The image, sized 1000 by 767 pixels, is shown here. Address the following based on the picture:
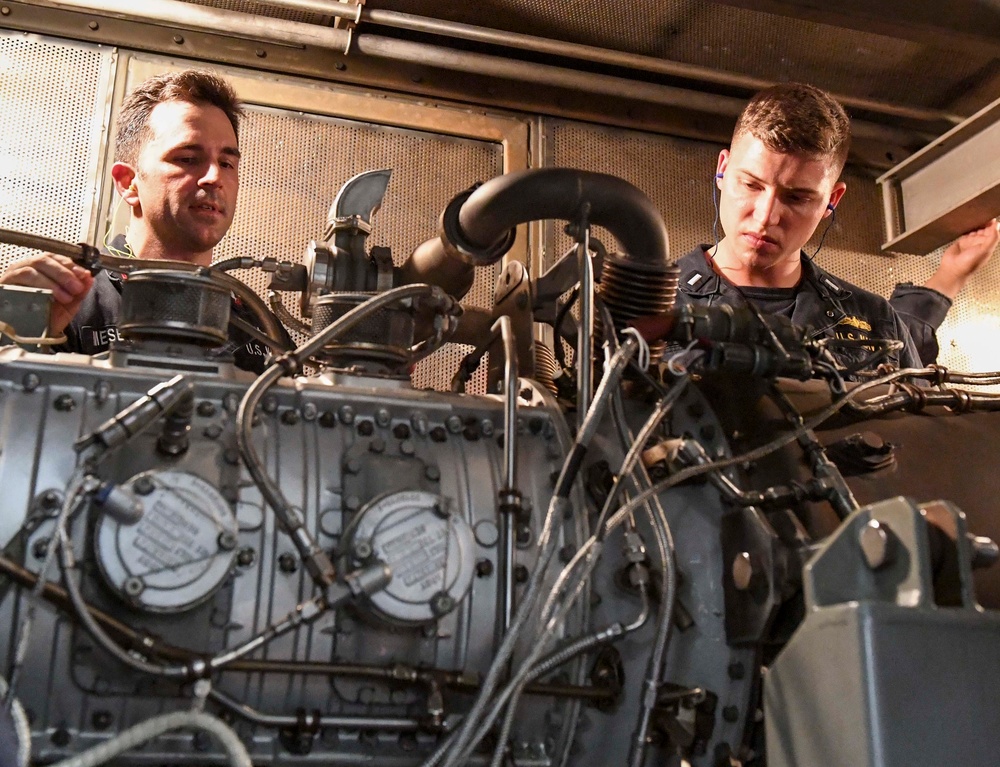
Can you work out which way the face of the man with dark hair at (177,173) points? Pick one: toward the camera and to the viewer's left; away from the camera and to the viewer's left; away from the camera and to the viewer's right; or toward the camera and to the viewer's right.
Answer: toward the camera and to the viewer's right

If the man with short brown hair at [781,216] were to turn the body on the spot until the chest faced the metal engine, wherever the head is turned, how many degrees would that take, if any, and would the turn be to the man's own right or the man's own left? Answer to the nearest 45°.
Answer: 0° — they already face it

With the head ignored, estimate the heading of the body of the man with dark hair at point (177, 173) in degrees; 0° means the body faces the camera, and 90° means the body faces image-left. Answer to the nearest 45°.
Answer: approximately 315°
